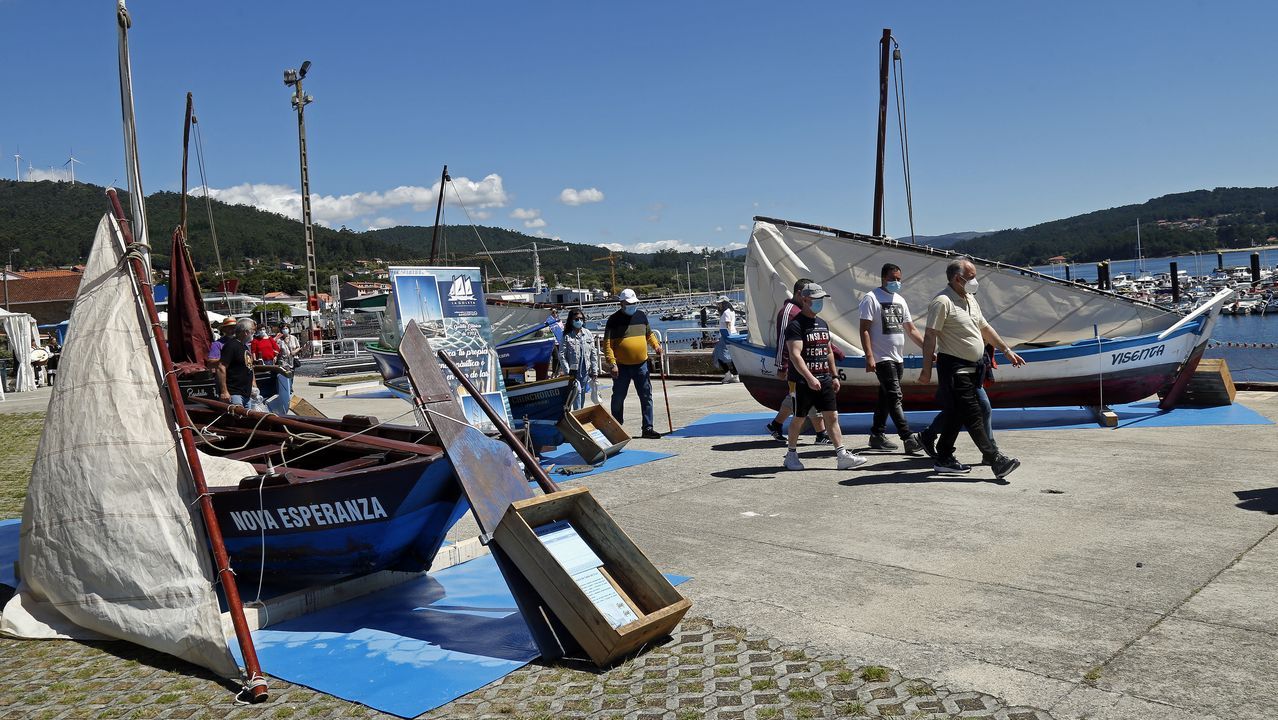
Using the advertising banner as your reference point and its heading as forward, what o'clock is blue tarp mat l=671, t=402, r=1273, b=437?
The blue tarp mat is roughly at 9 o'clock from the advertising banner.

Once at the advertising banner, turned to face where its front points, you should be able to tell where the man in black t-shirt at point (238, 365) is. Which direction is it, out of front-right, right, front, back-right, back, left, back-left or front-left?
back-right

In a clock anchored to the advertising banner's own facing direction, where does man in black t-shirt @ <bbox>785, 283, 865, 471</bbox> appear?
The man in black t-shirt is roughly at 10 o'clock from the advertising banner.

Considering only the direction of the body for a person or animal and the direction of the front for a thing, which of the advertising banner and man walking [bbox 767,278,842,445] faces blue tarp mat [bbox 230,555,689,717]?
the advertising banner

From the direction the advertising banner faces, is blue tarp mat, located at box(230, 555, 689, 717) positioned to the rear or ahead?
ahead

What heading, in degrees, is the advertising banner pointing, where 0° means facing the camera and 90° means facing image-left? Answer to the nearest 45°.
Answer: approximately 0°

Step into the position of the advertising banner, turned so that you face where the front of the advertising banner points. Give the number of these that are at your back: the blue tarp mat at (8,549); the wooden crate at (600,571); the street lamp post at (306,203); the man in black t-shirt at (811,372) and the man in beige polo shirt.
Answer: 1
